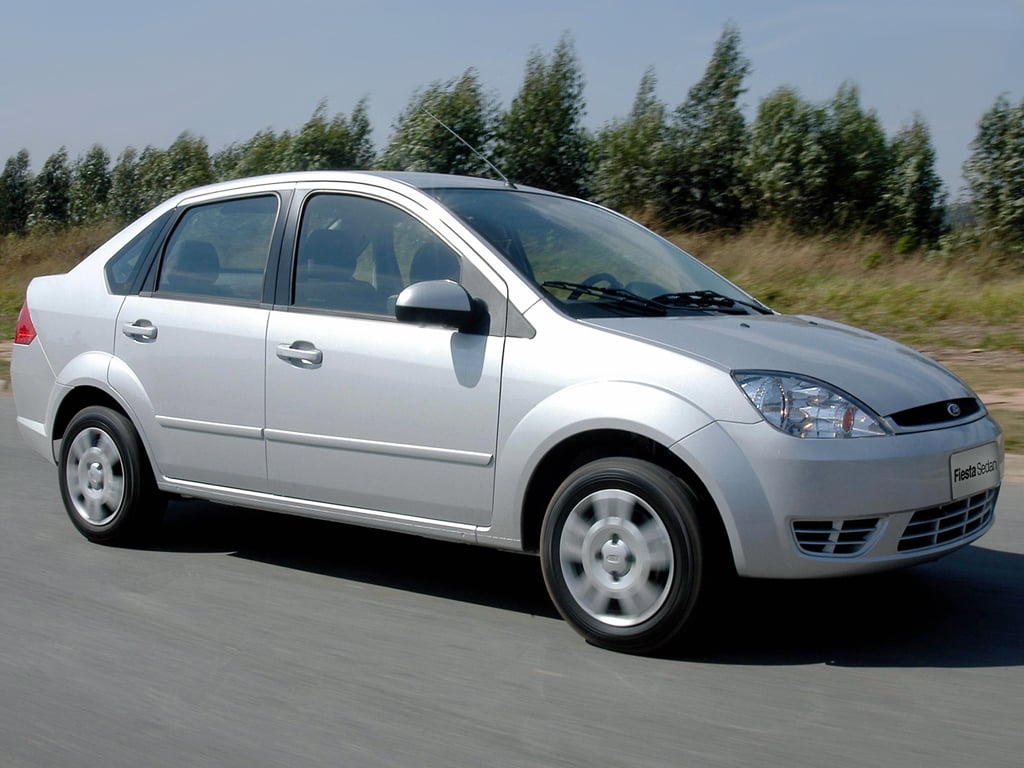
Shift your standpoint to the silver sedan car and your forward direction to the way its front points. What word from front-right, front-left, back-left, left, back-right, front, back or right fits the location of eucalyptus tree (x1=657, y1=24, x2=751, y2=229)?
back-left

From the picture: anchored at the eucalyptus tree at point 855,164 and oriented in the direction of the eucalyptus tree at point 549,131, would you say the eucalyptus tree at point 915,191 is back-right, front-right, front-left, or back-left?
back-left

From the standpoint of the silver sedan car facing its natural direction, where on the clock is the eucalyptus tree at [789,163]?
The eucalyptus tree is roughly at 8 o'clock from the silver sedan car.

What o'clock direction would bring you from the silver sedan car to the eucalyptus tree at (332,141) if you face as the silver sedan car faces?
The eucalyptus tree is roughly at 7 o'clock from the silver sedan car.

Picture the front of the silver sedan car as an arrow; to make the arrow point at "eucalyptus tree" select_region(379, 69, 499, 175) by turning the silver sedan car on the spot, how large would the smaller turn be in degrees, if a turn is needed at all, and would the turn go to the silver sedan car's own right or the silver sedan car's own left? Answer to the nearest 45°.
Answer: approximately 135° to the silver sedan car's own left

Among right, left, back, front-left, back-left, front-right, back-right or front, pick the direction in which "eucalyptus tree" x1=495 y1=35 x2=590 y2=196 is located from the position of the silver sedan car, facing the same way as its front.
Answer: back-left

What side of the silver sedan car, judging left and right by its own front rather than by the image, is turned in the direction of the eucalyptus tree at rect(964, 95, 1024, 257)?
left

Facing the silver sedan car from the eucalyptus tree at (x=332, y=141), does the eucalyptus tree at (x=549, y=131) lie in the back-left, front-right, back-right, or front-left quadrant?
front-left

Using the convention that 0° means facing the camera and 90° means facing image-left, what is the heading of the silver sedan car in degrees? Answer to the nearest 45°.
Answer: approximately 315°

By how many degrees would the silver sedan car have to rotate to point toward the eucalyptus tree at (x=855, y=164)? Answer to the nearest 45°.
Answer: approximately 135° to its left

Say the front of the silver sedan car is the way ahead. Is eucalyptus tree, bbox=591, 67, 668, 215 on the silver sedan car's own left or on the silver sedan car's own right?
on the silver sedan car's own left
